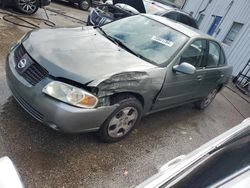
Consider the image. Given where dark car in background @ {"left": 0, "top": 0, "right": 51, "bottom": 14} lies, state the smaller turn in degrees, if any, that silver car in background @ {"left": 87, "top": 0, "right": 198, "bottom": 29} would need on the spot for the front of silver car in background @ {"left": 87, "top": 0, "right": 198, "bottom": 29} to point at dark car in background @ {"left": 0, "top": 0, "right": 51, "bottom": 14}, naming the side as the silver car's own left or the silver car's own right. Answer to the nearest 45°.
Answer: approximately 45° to the silver car's own right

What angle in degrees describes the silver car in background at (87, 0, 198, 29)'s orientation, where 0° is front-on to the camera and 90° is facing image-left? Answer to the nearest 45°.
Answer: approximately 45°

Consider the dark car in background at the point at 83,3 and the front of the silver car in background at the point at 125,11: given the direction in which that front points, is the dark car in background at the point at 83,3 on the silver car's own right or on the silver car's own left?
on the silver car's own right
